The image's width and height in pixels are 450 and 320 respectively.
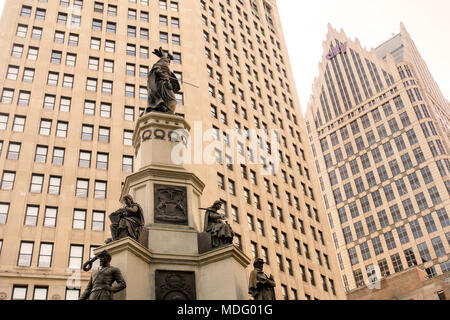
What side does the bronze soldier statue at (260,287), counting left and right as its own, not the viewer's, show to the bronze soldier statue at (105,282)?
right

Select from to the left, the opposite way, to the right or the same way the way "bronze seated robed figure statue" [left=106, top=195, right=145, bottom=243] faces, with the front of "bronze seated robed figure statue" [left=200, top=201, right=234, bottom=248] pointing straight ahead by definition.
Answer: to the right

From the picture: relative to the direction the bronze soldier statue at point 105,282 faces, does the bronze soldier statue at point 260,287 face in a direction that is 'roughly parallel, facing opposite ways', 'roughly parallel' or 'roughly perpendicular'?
roughly perpendicular

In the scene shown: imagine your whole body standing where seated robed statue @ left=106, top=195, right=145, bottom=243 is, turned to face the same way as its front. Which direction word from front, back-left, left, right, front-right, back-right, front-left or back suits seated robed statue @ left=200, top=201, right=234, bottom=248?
back-left

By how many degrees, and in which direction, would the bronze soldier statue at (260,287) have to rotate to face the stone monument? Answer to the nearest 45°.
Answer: approximately 135° to its right

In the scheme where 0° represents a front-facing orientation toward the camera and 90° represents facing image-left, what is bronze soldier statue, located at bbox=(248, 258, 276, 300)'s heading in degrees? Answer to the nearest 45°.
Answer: approximately 315°

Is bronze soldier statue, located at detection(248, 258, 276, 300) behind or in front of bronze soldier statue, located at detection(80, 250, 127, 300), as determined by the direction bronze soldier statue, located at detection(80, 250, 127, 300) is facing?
behind

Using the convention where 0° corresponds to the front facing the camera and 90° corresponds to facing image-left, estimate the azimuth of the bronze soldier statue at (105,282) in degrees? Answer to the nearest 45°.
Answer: approximately 45°

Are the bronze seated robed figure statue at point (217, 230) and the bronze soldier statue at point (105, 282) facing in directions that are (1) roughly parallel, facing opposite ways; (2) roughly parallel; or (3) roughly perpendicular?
roughly perpendicular

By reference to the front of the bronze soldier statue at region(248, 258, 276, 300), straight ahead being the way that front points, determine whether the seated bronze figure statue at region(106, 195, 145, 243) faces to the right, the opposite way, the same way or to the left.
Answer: to the right
